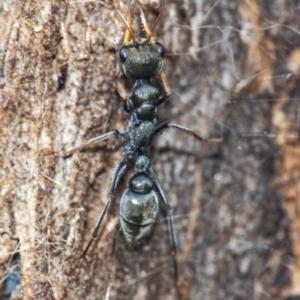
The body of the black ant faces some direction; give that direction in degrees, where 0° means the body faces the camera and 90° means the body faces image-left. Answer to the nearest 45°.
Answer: approximately 180°
